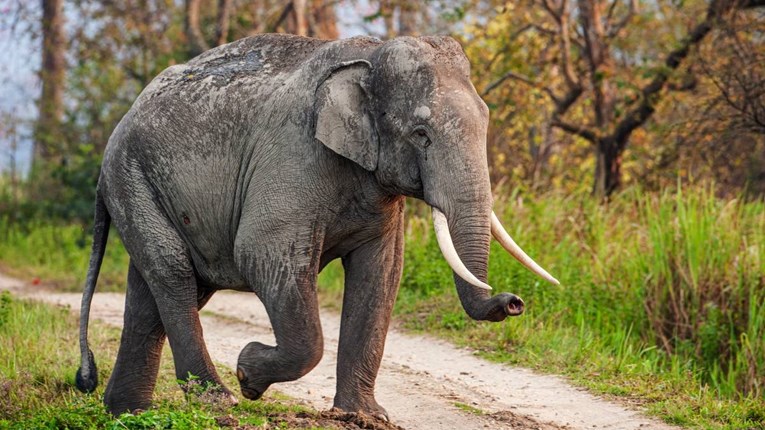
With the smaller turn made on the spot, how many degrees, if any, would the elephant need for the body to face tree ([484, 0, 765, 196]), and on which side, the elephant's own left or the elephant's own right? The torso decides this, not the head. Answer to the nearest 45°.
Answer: approximately 90° to the elephant's own left

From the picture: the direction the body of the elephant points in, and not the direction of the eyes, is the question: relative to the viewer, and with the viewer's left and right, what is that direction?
facing the viewer and to the right of the viewer
